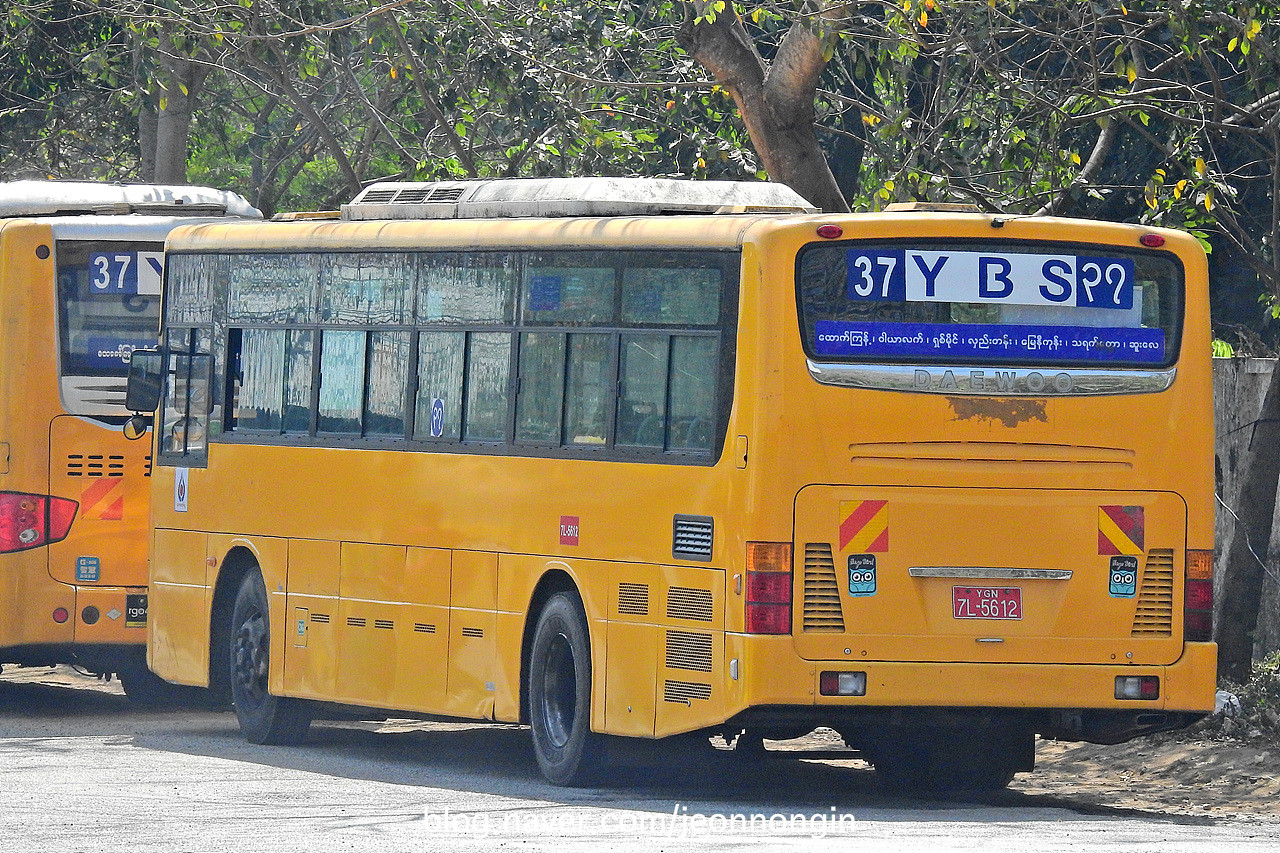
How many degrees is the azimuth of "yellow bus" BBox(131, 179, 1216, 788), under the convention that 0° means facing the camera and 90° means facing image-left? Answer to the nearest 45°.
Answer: approximately 135°

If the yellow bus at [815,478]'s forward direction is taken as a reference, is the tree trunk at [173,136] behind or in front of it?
in front

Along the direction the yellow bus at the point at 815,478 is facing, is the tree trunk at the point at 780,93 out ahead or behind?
ahead

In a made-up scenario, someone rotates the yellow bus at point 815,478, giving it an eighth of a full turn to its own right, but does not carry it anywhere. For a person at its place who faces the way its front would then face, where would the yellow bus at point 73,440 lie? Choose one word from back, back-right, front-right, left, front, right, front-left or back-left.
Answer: front-left
